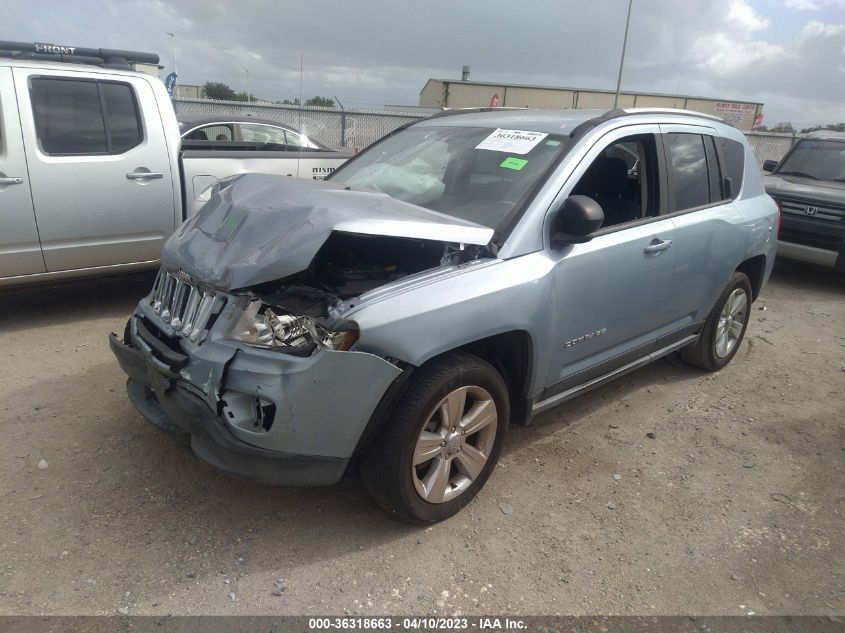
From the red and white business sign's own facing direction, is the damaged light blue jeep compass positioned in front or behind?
in front

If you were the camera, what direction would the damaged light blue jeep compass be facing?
facing the viewer and to the left of the viewer

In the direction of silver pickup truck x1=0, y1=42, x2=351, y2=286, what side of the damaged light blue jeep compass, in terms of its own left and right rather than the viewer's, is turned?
right

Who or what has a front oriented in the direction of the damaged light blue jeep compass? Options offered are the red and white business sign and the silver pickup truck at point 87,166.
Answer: the red and white business sign

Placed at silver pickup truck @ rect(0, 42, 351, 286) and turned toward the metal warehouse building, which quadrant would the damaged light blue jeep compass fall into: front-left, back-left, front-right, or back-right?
back-right

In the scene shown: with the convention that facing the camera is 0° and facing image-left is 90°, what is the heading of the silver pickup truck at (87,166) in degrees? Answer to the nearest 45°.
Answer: approximately 90°

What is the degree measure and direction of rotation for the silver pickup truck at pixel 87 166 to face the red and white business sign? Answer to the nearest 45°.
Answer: approximately 135° to its right

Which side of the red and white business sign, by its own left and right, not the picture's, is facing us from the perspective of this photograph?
front

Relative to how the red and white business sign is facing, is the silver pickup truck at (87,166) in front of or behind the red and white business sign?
in front

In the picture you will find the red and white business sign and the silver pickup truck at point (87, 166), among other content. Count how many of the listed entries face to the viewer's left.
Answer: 1
